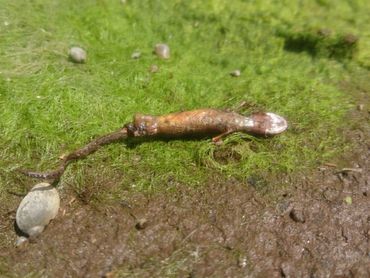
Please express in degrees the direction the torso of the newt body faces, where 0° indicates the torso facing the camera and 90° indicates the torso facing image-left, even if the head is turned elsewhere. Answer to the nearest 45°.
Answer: approximately 270°

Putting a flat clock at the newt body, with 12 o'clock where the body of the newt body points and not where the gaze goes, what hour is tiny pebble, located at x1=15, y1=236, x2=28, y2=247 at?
The tiny pebble is roughly at 5 o'clock from the newt body.

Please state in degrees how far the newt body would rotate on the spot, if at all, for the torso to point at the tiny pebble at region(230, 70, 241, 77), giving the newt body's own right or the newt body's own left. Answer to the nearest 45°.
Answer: approximately 45° to the newt body's own left

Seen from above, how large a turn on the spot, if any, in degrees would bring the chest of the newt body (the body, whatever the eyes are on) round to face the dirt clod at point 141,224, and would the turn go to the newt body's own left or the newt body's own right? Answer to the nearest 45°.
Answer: approximately 135° to the newt body's own right

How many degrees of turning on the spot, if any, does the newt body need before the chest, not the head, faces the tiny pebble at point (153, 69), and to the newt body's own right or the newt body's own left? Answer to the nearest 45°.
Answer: approximately 90° to the newt body's own left

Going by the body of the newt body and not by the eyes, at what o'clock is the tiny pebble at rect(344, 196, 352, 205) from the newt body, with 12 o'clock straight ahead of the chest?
The tiny pebble is roughly at 1 o'clock from the newt body.

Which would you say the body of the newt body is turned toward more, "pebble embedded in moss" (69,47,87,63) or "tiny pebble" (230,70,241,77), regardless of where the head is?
the tiny pebble

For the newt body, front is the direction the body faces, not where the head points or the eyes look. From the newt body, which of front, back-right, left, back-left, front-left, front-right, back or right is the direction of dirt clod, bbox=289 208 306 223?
front-right

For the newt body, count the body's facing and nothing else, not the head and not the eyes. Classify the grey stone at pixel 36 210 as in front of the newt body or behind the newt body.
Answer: behind

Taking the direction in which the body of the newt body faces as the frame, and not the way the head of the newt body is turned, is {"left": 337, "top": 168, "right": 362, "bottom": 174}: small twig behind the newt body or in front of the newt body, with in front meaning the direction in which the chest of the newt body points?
in front
